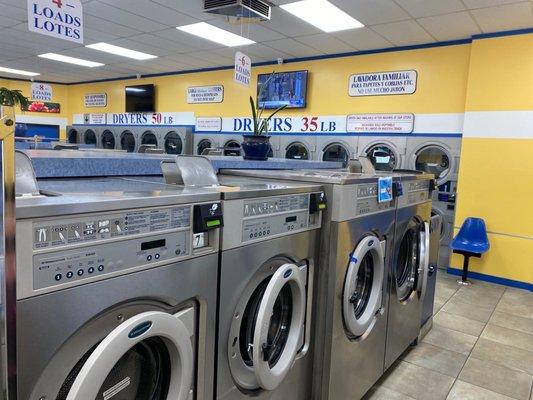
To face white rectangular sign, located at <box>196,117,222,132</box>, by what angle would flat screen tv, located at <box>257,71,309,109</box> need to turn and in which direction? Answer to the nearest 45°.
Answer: approximately 90° to its right

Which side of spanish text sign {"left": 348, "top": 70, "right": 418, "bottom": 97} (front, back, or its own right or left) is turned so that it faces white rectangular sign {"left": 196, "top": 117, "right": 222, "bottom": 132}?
right

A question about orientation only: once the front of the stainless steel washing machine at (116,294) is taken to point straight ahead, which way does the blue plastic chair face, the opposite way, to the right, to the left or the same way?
to the right

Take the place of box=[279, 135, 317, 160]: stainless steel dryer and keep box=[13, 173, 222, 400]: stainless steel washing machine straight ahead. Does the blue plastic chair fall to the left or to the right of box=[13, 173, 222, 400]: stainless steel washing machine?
left

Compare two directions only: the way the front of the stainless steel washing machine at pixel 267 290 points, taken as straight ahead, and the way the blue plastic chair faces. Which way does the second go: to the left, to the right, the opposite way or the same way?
to the right

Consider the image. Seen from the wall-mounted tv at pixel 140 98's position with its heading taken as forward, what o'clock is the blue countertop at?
The blue countertop is roughly at 12 o'clock from the wall-mounted tv.
